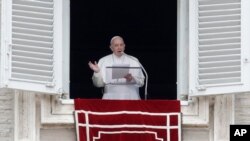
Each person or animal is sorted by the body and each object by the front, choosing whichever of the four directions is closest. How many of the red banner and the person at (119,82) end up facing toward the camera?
2

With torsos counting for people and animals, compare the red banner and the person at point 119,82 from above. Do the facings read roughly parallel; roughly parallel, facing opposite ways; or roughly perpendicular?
roughly parallel

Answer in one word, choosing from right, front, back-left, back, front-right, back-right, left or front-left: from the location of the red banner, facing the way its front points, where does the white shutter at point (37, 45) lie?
right

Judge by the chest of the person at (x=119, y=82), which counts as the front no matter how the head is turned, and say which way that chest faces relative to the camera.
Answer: toward the camera

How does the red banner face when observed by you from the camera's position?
facing the viewer

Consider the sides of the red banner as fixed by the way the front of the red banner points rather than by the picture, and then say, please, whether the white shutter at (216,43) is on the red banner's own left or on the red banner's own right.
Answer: on the red banner's own left

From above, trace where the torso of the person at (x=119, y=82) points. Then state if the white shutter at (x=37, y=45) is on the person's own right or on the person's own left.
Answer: on the person's own right
